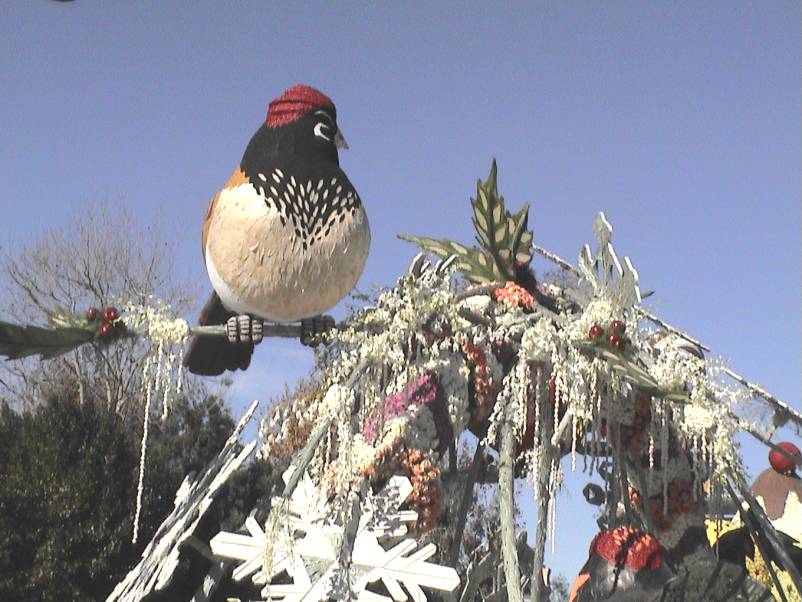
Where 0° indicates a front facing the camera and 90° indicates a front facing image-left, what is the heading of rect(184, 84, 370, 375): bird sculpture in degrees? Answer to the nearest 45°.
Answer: approximately 315°
